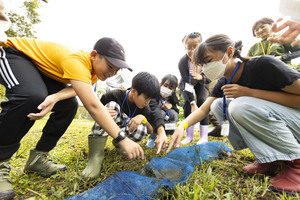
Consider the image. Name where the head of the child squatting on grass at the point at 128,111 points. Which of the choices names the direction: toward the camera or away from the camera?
toward the camera

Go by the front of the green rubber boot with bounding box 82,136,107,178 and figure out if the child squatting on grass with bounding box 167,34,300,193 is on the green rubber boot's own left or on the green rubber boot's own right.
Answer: on the green rubber boot's own left

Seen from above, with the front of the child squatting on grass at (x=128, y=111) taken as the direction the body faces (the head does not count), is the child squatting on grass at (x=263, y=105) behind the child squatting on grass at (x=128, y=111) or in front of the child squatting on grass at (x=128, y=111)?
in front

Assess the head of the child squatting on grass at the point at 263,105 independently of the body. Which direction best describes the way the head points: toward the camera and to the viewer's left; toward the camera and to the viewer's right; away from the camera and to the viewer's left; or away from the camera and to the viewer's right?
toward the camera and to the viewer's left

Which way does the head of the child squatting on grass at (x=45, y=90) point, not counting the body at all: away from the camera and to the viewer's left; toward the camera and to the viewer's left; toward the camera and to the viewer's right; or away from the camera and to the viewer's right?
toward the camera and to the viewer's right

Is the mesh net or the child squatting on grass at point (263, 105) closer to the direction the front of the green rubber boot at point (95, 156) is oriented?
the mesh net

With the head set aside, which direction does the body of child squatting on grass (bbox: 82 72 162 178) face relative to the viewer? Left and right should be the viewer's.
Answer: facing the viewer and to the right of the viewer

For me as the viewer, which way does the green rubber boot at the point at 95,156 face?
facing the viewer and to the left of the viewer

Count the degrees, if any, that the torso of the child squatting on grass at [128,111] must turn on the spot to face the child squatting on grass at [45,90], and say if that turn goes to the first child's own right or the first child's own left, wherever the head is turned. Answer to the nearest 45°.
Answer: approximately 90° to the first child's own right
